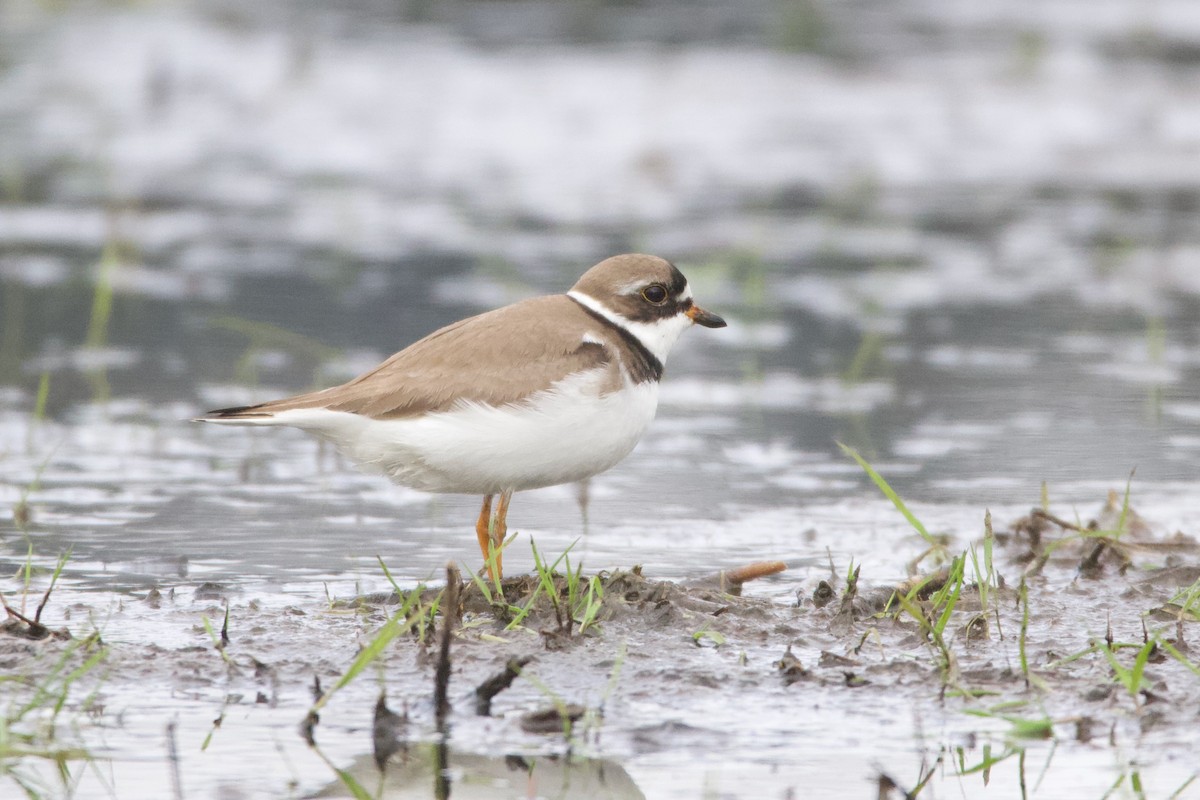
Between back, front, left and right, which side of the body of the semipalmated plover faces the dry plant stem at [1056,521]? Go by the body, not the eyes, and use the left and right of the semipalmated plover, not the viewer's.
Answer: front

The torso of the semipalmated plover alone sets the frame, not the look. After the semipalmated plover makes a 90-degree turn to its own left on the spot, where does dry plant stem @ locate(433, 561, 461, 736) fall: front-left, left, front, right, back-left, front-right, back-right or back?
back

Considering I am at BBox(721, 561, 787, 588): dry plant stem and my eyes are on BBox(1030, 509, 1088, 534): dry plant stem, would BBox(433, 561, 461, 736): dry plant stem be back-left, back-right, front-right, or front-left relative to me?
back-right

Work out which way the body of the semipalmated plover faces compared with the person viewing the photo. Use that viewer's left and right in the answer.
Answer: facing to the right of the viewer

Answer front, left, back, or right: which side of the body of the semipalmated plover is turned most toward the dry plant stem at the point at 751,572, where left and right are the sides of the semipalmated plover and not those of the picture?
front
